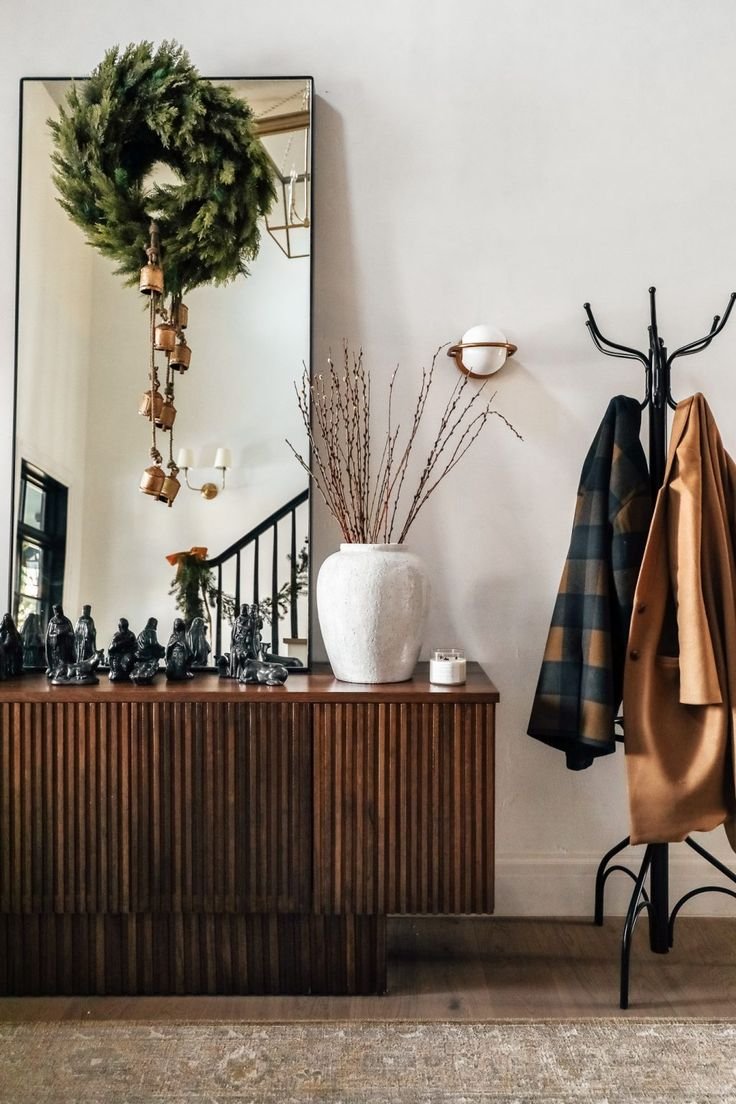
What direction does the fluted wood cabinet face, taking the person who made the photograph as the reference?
facing the viewer

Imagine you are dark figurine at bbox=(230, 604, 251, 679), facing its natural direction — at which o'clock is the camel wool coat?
The camel wool coat is roughly at 8 o'clock from the dark figurine.

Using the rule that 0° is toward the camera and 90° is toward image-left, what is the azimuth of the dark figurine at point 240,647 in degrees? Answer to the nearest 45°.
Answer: approximately 45°

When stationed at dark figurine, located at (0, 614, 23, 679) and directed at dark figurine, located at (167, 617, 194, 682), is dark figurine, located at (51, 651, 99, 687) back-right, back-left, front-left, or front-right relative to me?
front-right
